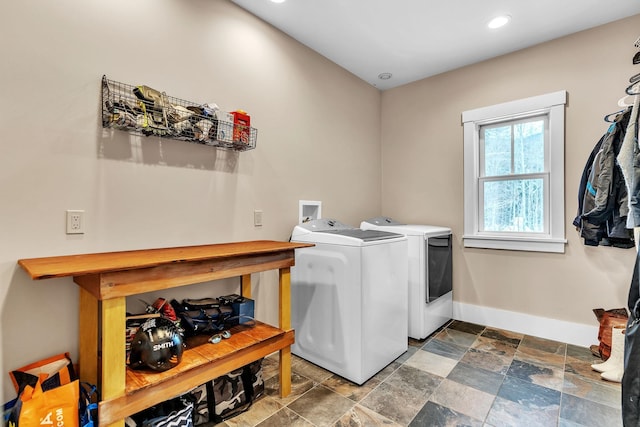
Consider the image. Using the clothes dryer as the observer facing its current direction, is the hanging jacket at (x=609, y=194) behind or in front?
in front

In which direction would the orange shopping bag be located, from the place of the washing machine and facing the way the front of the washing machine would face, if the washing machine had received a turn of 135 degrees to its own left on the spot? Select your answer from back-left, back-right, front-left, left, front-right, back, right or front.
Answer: back-left

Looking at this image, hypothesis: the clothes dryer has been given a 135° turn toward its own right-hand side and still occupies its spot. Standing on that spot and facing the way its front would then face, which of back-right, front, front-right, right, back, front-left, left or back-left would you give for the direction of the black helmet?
front-left

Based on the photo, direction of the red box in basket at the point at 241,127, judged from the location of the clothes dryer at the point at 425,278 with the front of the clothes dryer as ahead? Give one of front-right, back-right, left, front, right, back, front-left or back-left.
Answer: right

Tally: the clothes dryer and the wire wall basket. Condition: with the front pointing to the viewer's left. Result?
0

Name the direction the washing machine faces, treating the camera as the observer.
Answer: facing the viewer and to the right of the viewer

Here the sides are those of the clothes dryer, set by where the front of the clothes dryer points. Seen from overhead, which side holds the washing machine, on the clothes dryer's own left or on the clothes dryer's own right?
on the clothes dryer's own right

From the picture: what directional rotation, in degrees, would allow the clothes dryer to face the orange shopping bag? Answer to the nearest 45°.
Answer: approximately 90° to its right

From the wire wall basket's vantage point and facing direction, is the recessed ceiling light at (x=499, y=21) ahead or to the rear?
ahead

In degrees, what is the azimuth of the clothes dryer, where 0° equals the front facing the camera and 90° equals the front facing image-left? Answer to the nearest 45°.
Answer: approximately 315°

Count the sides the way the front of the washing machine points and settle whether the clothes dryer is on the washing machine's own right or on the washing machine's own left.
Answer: on the washing machine's own left
